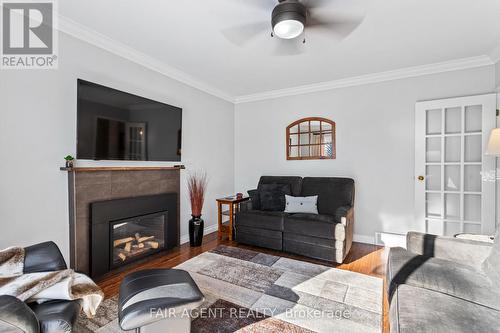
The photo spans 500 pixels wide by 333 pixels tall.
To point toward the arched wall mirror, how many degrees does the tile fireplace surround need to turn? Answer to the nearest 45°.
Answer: approximately 45° to its left

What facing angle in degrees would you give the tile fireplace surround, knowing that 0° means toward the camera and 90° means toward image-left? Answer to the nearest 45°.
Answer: approximately 315°

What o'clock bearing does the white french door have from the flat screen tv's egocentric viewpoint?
The white french door is roughly at 11 o'clock from the flat screen tv.

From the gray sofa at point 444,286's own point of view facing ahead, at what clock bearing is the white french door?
The white french door is roughly at 3 o'clock from the gray sofa.

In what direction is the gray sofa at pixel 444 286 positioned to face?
to the viewer's left

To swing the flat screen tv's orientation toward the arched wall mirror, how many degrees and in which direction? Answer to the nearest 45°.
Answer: approximately 45° to its left

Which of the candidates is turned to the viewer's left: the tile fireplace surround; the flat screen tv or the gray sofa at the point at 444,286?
the gray sofa

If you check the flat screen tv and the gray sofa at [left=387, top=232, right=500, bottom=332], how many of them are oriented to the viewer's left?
1

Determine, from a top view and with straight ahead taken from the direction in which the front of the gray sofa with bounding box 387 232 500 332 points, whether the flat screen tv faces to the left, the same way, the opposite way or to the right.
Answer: the opposite way
